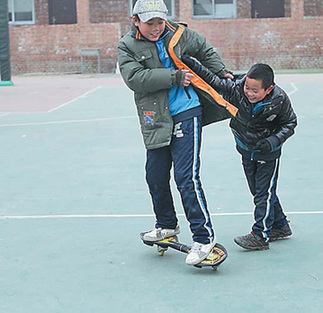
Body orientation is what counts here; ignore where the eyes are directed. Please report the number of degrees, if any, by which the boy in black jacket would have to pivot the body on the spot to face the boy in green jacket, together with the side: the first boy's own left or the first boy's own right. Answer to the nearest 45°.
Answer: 0° — they already face them

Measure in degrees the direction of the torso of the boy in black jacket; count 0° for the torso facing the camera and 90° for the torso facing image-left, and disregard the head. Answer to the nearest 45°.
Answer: approximately 45°
